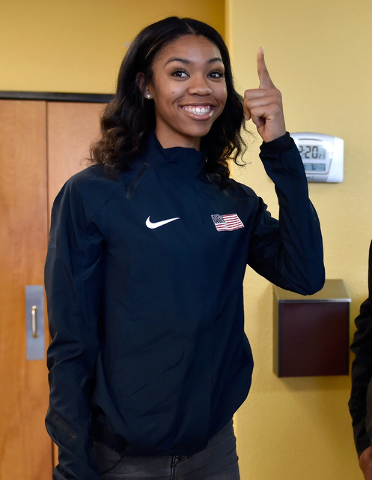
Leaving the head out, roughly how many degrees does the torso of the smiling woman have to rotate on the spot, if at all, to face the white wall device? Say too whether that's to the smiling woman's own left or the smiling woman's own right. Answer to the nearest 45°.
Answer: approximately 90° to the smiling woman's own left

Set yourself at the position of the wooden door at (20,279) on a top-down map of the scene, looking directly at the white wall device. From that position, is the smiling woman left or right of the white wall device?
right

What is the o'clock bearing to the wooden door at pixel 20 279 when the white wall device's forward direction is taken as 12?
The wooden door is roughly at 3 o'clock from the white wall device.

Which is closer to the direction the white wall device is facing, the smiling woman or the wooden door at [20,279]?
the smiling woman
